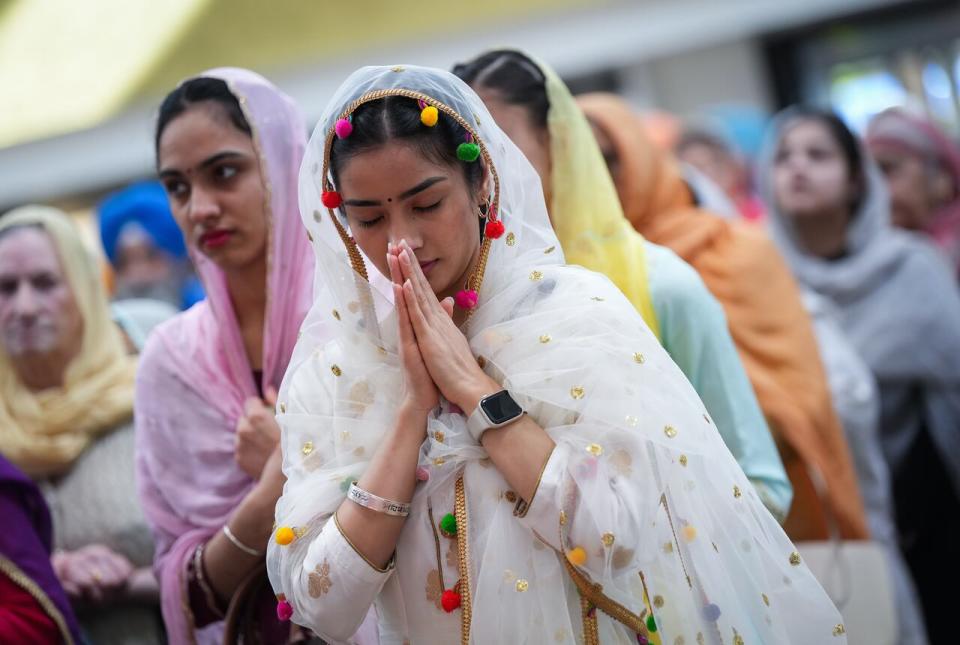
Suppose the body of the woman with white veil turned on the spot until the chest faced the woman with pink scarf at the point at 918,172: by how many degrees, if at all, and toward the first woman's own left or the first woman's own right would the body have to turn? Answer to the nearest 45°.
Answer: approximately 180°

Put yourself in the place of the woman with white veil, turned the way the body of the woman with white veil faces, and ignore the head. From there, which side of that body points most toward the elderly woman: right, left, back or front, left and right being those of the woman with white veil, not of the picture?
right

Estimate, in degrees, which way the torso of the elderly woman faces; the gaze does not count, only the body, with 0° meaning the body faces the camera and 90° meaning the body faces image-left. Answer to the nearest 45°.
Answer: approximately 45°

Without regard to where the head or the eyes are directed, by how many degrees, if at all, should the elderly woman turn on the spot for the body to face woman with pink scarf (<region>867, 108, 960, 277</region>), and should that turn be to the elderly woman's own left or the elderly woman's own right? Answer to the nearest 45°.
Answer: approximately 135° to the elderly woman's own left

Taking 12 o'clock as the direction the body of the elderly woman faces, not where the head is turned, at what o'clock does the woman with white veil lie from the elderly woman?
The woman with white veil is roughly at 10 o'clock from the elderly woman.

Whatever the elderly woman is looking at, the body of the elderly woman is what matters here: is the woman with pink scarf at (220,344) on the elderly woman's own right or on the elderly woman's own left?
on the elderly woman's own left
